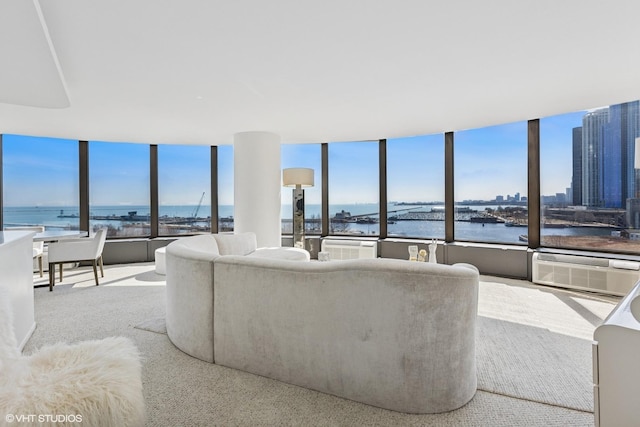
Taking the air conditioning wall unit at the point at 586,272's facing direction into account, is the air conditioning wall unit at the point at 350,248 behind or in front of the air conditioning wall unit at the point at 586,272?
in front

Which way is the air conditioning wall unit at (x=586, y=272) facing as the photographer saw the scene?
facing the viewer and to the left of the viewer

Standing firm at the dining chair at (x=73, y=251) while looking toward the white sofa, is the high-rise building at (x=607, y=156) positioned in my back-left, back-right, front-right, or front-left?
front-left

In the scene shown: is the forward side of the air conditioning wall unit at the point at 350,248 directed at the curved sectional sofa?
yes

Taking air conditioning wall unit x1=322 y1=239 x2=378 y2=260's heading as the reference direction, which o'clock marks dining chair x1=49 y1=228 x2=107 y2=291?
The dining chair is roughly at 2 o'clock from the air conditioning wall unit.

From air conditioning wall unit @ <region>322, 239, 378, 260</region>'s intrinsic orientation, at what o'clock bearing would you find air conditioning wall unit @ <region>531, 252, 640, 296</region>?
air conditioning wall unit @ <region>531, 252, 640, 296</region> is roughly at 10 o'clock from air conditioning wall unit @ <region>322, 239, 378, 260</region>.

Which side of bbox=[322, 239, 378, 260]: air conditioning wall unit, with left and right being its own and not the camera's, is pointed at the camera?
front

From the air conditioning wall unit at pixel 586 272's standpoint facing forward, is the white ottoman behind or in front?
in front

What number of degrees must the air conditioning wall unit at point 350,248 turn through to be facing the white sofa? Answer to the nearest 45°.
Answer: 0° — it already faces it

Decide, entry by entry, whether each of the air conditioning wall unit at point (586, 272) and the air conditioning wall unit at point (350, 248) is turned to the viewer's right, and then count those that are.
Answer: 0

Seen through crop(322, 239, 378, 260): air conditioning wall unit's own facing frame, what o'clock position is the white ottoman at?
The white ottoman is roughly at 2 o'clock from the air conditioning wall unit.
